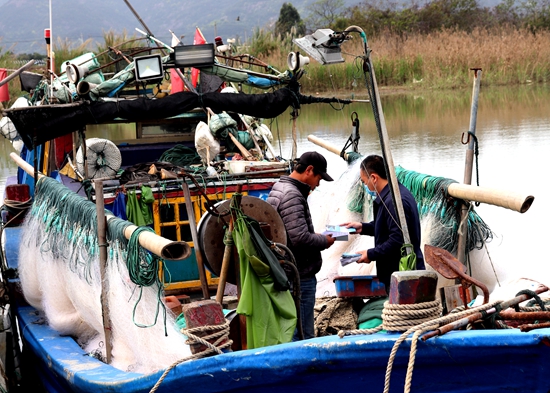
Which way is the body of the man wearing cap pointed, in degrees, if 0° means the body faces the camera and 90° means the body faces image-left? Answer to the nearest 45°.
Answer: approximately 270°

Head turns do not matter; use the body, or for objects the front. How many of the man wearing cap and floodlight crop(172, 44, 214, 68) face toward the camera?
1

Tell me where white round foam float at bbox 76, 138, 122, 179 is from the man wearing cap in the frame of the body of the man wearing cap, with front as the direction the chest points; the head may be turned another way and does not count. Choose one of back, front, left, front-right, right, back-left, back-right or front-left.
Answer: back-left

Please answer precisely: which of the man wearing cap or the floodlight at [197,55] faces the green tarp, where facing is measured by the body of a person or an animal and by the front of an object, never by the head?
the floodlight

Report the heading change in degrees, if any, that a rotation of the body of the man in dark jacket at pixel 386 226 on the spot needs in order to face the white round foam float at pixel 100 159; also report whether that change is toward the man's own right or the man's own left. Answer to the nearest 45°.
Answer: approximately 45° to the man's own right

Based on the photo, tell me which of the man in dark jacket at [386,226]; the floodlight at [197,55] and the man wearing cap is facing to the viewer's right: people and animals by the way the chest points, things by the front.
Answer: the man wearing cap

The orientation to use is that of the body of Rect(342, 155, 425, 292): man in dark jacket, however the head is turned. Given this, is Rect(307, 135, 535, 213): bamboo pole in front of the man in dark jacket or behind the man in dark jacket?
behind

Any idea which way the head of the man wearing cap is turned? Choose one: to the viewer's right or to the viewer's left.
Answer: to the viewer's right

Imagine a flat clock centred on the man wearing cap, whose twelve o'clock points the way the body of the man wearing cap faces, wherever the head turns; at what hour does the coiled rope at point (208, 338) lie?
The coiled rope is roughly at 4 o'clock from the man wearing cap.

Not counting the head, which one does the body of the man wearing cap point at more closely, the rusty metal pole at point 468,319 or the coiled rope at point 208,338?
the rusty metal pole

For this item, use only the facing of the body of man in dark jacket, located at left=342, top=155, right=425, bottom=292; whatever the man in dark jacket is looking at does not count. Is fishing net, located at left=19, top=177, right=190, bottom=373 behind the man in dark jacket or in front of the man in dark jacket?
in front

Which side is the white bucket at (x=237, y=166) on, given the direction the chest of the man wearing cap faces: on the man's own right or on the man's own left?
on the man's own left

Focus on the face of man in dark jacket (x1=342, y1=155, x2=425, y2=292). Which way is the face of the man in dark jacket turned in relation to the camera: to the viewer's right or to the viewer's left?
to the viewer's left

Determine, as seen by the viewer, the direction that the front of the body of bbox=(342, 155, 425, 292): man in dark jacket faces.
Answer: to the viewer's left

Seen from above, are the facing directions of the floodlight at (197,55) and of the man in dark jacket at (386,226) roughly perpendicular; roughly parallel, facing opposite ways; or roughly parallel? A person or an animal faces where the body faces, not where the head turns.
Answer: roughly perpendicular

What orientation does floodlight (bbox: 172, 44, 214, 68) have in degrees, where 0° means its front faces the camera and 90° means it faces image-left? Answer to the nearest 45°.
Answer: approximately 0°

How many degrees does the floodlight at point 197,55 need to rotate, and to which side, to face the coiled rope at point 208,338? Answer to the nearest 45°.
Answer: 0° — it already faces it
